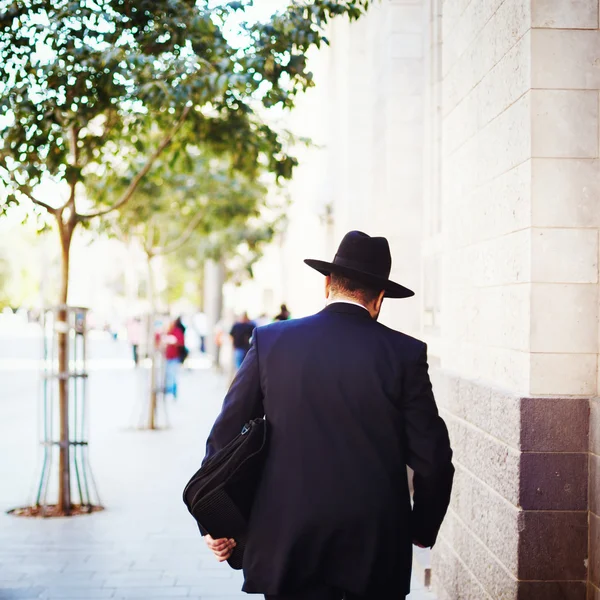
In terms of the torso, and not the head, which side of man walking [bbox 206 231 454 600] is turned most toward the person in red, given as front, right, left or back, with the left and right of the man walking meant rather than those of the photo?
front

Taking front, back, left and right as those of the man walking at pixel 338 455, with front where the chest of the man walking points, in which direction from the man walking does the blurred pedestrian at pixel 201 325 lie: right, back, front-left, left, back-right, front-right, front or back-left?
front

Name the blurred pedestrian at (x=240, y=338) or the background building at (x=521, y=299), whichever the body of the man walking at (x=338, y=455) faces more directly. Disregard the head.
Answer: the blurred pedestrian

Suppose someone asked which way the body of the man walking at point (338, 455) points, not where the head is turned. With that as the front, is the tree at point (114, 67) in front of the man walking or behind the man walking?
in front

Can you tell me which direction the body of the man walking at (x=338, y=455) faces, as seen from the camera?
away from the camera

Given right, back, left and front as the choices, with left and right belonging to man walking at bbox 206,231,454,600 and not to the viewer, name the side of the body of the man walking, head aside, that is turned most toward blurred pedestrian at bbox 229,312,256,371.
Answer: front
